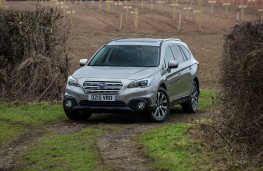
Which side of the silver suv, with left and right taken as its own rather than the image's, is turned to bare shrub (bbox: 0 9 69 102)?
right

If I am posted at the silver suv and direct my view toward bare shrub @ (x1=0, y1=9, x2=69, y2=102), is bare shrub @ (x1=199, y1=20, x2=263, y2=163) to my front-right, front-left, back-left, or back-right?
back-left

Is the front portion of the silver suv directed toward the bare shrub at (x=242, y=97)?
no
